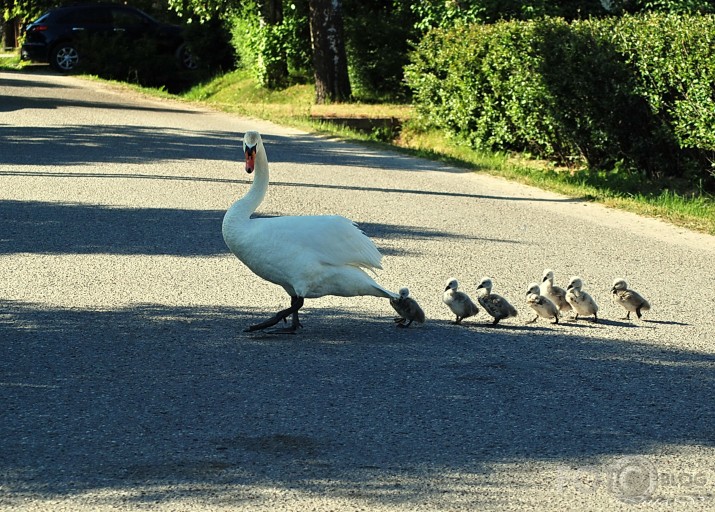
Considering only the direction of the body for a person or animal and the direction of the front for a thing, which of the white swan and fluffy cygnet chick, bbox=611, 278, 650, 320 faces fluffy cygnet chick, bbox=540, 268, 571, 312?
fluffy cygnet chick, bbox=611, 278, 650, 320

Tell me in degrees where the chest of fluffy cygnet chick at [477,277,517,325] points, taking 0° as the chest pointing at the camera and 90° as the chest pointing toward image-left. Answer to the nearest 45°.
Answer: approximately 90°

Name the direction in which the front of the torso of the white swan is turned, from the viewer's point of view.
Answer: to the viewer's left

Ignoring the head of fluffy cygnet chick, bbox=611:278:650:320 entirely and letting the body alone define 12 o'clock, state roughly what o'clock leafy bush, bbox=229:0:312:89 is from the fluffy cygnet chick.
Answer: The leafy bush is roughly at 2 o'clock from the fluffy cygnet chick.

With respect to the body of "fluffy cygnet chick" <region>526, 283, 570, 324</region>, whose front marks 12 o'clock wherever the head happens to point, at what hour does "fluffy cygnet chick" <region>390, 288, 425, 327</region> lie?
"fluffy cygnet chick" <region>390, 288, 425, 327</region> is roughly at 11 o'clock from "fluffy cygnet chick" <region>526, 283, 570, 324</region>.

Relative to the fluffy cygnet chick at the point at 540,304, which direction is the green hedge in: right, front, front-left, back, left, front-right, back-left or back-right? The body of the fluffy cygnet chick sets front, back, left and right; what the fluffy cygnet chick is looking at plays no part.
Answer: right

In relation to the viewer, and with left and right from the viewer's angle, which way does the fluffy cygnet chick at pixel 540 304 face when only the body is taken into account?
facing to the left of the viewer

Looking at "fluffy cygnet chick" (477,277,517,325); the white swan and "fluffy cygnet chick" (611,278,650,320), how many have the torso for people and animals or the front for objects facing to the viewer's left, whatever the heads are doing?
3

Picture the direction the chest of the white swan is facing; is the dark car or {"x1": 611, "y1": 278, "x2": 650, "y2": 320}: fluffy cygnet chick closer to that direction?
the dark car

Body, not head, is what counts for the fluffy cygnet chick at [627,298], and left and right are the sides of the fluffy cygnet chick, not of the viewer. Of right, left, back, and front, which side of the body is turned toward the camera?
left
